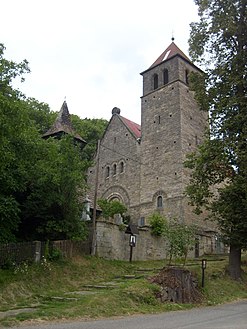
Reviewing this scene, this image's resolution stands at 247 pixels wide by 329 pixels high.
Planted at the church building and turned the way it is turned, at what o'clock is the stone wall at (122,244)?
The stone wall is roughly at 11 o'clock from the church building.

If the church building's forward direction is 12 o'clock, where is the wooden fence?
The wooden fence is roughly at 11 o'clock from the church building.

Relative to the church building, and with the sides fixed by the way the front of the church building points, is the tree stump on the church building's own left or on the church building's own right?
on the church building's own left

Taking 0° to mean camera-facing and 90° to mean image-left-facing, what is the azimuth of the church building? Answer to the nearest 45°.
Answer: approximately 45°
